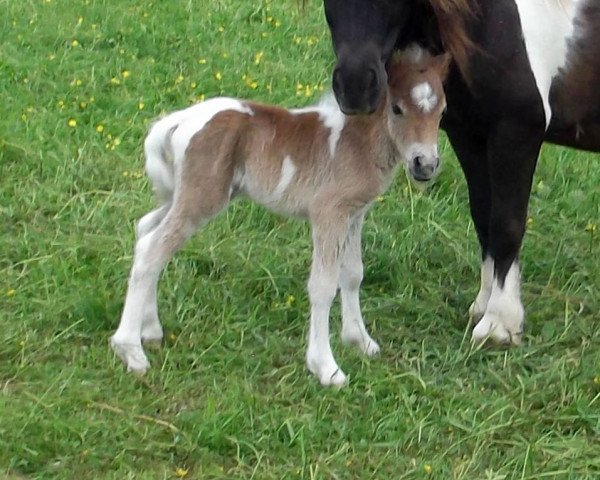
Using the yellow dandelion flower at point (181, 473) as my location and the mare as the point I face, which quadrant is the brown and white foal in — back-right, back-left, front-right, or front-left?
front-left

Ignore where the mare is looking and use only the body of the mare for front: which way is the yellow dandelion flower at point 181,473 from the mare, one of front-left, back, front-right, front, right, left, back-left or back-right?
front-left

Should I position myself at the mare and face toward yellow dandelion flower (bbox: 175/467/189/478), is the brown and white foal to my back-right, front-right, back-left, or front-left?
front-right

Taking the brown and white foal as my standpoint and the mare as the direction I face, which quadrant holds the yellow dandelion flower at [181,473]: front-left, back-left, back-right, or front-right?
back-right

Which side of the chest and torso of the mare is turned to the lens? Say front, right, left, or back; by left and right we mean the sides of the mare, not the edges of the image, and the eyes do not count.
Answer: left

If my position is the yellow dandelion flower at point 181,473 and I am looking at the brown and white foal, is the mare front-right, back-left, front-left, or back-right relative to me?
front-right

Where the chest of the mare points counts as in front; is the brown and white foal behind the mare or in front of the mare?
in front
